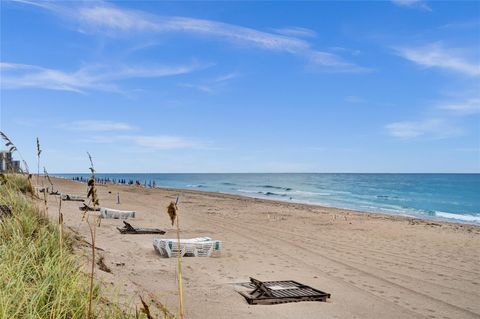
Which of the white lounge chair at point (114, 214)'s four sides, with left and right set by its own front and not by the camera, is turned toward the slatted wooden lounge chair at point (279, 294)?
right

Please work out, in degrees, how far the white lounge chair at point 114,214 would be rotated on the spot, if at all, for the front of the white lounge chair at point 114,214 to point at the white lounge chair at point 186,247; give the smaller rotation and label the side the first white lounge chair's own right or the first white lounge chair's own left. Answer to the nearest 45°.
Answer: approximately 90° to the first white lounge chair's own right

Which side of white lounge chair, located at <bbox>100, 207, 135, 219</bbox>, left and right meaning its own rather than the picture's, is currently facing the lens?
right
